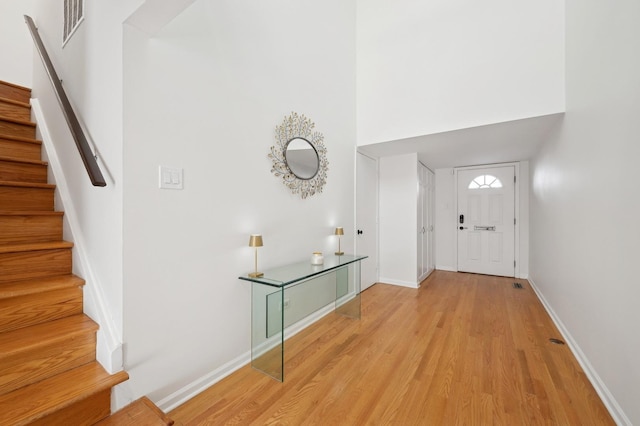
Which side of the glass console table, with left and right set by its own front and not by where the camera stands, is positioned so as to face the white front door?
left

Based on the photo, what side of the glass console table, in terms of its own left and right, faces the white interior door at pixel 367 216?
left

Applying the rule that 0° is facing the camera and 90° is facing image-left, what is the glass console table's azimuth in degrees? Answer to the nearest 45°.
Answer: approximately 315°

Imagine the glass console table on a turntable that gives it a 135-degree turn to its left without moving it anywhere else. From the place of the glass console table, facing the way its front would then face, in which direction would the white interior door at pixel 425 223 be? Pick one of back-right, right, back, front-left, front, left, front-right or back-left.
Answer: front-right
